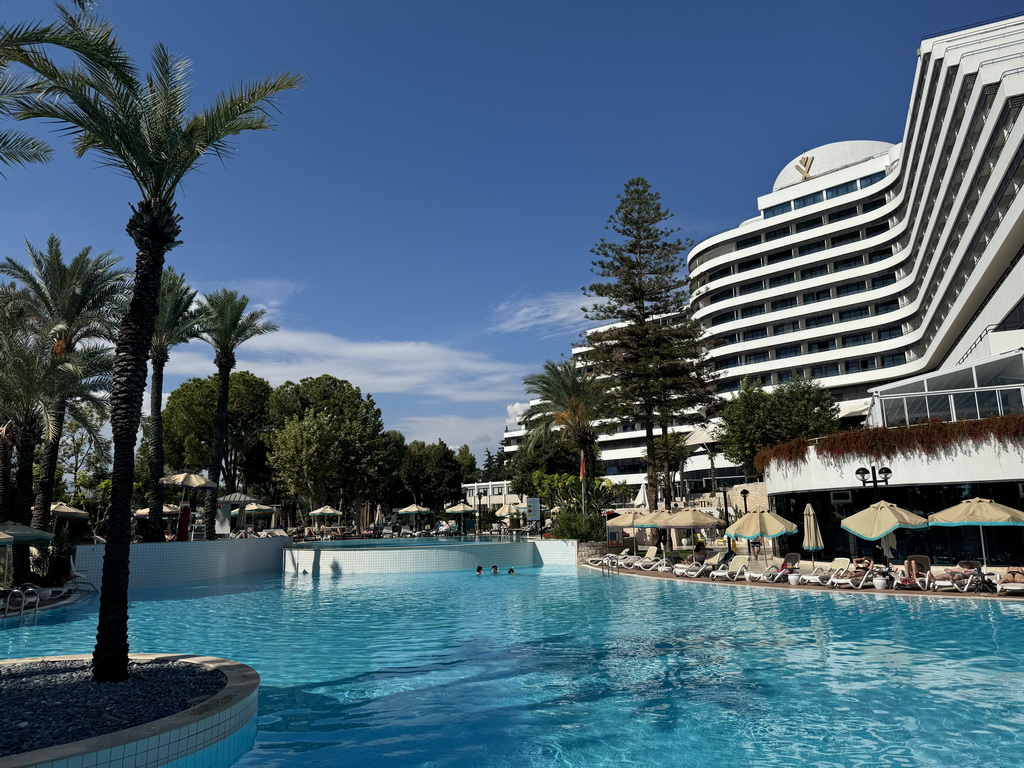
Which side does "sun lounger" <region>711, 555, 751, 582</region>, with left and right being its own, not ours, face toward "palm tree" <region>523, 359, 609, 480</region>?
right

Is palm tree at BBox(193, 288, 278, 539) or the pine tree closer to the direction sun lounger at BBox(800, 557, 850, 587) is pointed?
the palm tree

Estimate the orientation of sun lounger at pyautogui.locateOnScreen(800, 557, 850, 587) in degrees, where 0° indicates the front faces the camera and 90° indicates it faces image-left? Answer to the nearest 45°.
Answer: approximately 45°

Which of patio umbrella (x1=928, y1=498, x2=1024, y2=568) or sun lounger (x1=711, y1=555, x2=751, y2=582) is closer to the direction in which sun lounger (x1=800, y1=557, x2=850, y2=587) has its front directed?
the sun lounger

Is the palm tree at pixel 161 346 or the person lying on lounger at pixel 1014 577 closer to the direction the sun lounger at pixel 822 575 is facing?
the palm tree

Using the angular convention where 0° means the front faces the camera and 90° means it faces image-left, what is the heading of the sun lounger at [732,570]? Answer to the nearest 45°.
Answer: approximately 45°
